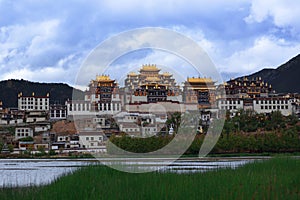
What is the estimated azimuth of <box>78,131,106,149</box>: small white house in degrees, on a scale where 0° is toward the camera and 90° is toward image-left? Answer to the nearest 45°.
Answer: approximately 0°
